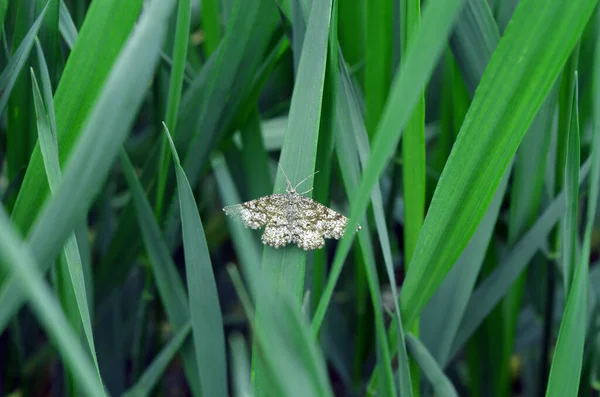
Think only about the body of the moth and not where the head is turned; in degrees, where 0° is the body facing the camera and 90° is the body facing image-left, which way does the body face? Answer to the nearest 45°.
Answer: approximately 180°
